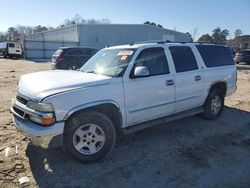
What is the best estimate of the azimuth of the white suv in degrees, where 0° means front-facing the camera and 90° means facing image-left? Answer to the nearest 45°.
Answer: approximately 45°

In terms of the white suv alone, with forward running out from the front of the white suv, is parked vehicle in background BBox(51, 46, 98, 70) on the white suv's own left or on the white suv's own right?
on the white suv's own right
